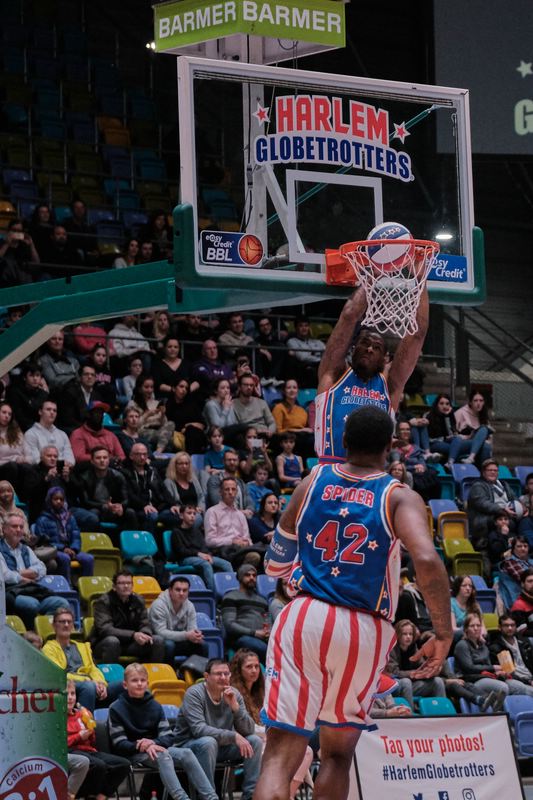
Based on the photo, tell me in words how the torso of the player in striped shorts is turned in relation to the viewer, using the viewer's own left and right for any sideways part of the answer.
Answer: facing away from the viewer

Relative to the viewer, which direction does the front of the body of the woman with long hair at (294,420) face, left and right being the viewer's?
facing the viewer and to the right of the viewer

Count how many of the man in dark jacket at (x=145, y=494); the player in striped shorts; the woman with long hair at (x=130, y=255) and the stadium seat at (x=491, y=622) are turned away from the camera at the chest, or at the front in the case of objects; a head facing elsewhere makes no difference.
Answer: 1

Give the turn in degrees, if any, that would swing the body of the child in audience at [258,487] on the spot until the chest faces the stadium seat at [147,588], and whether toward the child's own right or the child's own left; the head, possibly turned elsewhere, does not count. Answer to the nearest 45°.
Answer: approximately 90° to the child's own right

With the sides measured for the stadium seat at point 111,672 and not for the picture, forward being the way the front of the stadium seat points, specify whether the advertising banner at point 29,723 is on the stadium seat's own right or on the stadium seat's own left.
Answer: on the stadium seat's own right

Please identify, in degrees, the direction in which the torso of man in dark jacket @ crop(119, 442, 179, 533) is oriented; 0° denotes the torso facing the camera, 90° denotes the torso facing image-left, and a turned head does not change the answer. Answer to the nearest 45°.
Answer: approximately 315°

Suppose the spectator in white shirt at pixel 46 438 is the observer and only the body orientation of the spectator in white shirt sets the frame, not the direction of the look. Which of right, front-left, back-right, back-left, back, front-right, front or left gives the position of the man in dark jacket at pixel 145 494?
front-left

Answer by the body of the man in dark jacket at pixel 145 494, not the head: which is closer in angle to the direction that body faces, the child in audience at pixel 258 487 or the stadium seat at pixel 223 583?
the stadium seat

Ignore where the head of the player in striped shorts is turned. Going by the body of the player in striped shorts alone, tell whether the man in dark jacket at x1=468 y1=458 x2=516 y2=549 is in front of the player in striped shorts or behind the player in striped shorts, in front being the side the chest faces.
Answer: in front

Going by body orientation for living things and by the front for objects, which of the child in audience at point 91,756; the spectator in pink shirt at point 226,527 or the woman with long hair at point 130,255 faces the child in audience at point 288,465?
the woman with long hair
